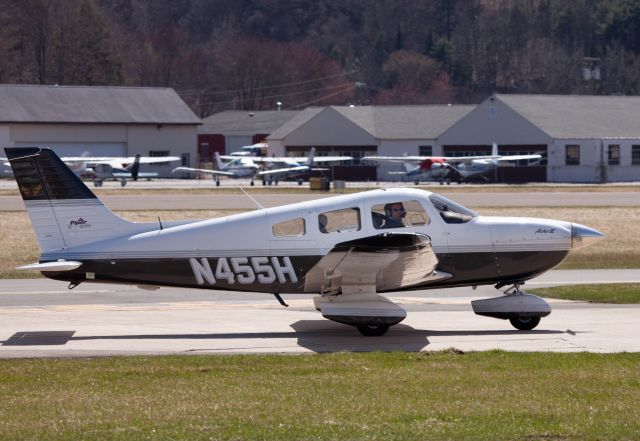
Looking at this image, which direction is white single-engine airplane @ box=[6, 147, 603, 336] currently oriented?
to the viewer's right
